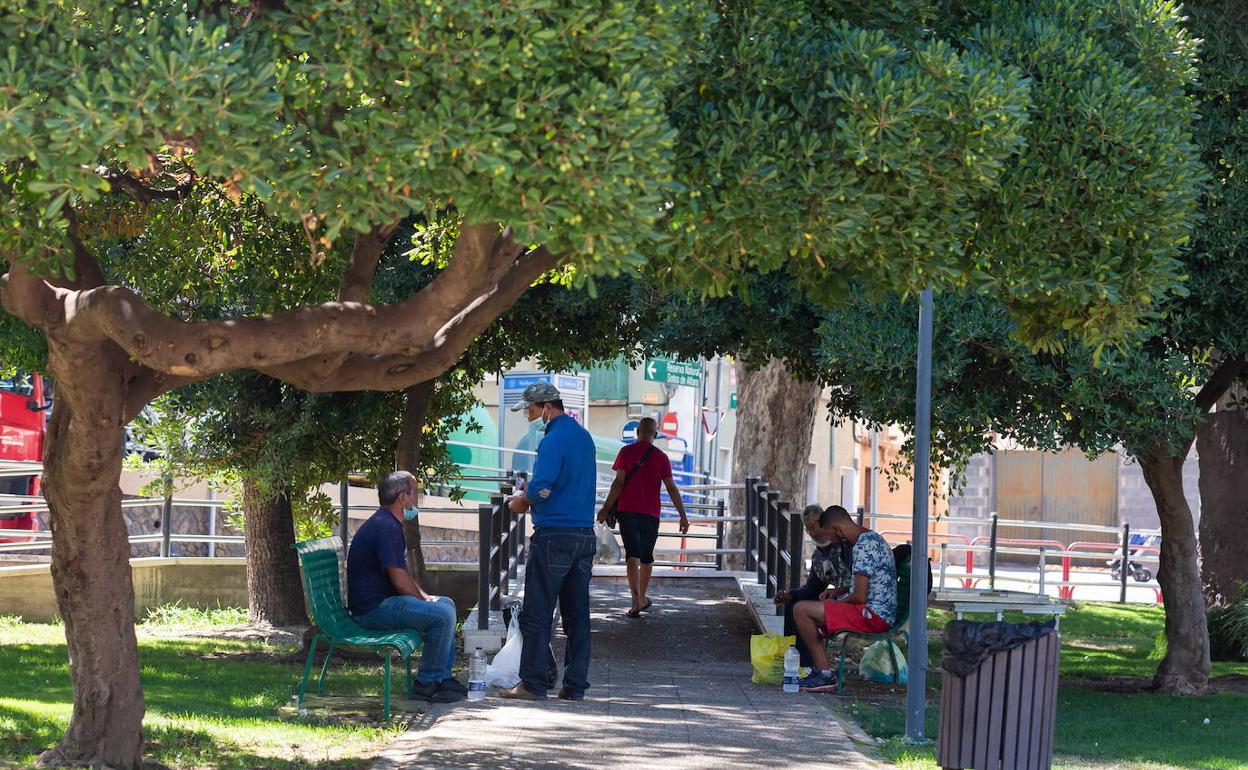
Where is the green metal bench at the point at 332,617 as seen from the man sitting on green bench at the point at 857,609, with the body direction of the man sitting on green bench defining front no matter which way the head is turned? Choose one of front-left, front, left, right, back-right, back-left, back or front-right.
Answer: front-left

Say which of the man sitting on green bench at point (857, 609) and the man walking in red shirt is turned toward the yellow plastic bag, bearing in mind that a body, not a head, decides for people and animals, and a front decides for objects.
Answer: the man sitting on green bench

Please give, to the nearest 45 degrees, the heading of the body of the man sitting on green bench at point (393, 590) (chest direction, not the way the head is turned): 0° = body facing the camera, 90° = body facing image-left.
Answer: approximately 270°

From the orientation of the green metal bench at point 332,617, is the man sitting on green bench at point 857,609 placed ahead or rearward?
ahead

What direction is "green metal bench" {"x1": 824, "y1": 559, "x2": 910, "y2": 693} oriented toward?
to the viewer's left

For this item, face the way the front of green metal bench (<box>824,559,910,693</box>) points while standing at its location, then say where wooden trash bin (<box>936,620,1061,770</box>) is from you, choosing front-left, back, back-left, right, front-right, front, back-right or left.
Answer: left

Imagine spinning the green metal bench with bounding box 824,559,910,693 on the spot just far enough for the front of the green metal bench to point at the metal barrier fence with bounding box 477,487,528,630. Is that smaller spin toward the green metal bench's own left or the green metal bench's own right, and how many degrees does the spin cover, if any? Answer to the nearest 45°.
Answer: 0° — it already faces it

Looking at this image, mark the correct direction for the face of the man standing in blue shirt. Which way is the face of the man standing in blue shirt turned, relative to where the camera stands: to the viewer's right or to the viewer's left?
to the viewer's left

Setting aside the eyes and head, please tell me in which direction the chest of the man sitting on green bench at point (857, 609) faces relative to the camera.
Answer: to the viewer's left

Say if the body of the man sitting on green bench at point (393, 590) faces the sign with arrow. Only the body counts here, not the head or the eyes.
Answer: no

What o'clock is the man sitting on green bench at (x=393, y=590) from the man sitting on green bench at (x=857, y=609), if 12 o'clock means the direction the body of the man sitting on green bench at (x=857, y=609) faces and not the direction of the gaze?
the man sitting on green bench at (x=393, y=590) is roughly at 11 o'clock from the man sitting on green bench at (x=857, y=609).

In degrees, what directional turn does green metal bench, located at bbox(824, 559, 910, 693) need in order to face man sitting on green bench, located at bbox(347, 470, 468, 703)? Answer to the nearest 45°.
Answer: approximately 45° to its left

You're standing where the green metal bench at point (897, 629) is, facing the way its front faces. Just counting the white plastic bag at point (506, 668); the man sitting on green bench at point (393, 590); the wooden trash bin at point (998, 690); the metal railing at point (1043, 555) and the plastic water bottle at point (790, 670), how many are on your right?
1

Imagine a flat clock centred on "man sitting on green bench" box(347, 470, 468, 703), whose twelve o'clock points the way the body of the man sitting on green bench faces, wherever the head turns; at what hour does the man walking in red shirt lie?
The man walking in red shirt is roughly at 10 o'clock from the man sitting on green bench.
